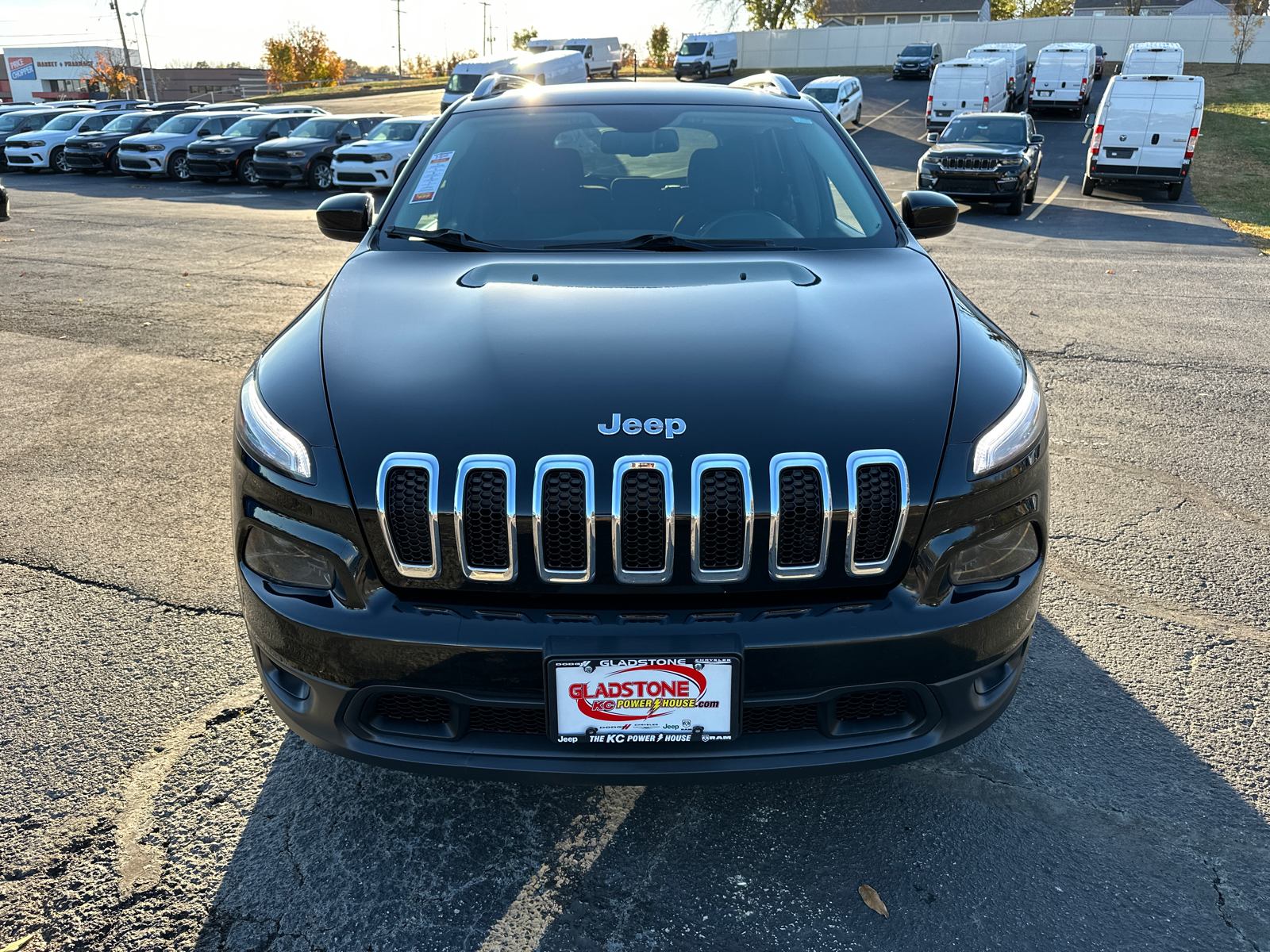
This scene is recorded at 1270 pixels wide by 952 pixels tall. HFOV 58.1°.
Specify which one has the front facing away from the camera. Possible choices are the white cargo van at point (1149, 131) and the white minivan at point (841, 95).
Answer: the white cargo van

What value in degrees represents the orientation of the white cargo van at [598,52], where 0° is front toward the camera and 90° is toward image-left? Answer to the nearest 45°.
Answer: approximately 45°

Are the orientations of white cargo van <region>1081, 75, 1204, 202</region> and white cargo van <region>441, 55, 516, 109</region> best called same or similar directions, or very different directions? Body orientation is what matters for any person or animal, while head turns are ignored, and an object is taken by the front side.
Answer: very different directions

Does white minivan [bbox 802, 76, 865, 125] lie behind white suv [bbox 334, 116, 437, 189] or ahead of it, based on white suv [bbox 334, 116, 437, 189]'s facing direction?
behind

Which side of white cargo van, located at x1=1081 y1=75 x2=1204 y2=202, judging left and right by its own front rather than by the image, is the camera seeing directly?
back

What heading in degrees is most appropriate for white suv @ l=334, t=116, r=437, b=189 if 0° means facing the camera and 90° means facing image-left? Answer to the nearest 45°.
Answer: approximately 45°

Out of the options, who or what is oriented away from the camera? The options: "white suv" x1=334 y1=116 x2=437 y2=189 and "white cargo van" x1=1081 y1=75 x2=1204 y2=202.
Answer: the white cargo van

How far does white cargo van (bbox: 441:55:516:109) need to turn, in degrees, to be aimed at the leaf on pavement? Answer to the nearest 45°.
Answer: approximately 45° to its left

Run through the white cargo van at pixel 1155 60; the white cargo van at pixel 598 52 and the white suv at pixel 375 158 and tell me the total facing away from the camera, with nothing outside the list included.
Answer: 1

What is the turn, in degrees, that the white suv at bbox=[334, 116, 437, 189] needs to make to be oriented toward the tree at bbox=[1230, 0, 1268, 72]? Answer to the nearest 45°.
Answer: approximately 180°
